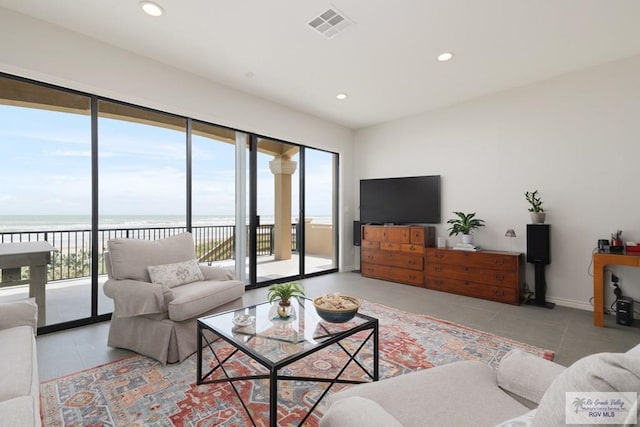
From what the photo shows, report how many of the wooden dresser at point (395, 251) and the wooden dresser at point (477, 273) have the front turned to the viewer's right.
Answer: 0

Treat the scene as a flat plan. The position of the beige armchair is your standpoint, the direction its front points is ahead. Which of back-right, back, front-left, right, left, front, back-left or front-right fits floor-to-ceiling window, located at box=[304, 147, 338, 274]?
left

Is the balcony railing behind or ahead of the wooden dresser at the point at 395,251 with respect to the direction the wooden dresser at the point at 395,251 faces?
ahead

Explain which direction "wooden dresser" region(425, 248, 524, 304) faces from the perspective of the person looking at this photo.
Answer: facing the viewer and to the left of the viewer

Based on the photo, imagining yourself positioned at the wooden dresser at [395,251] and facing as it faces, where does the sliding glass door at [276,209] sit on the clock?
The sliding glass door is roughly at 1 o'clock from the wooden dresser.

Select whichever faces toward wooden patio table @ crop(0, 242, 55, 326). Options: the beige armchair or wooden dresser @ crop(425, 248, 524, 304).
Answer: the wooden dresser

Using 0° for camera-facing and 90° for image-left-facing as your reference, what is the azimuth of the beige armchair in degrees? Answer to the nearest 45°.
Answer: approximately 315°

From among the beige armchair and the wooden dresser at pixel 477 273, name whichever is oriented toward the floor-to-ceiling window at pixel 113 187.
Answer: the wooden dresser

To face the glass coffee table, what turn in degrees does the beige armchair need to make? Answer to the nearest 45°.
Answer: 0° — it already faces it

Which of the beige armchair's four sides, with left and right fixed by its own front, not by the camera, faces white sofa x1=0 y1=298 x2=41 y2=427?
right

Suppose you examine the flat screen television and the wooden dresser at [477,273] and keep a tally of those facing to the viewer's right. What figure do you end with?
0

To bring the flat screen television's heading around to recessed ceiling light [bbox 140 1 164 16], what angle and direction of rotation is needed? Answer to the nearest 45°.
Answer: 0° — it already faces it

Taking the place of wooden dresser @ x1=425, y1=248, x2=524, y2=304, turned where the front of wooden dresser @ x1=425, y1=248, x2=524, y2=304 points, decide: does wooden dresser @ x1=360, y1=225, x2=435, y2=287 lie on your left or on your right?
on your right

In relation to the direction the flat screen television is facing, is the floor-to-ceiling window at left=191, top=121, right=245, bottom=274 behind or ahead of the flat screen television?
ahead

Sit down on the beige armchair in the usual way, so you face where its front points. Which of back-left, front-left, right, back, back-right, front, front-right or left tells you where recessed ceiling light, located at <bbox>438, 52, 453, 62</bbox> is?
front-left
